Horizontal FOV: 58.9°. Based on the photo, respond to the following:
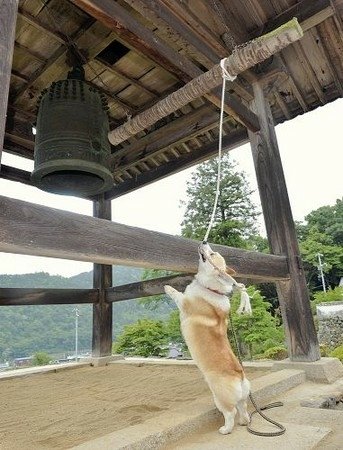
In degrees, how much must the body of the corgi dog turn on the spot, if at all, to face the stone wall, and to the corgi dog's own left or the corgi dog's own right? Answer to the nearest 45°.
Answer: approximately 45° to the corgi dog's own right

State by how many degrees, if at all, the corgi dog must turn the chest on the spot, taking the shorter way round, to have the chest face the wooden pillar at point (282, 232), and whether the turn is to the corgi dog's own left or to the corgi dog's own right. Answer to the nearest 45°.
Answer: approximately 90° to the corgi dog's own right

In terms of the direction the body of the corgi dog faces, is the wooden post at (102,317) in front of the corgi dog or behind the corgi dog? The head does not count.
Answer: in front

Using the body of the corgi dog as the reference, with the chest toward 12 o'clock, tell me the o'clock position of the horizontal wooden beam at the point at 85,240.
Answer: The horizontal wooden beam is roughly at 10 o'clock from the corgi dog.

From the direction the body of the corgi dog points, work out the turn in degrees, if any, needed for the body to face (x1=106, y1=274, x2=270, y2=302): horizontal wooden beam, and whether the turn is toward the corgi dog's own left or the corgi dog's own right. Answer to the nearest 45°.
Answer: approximately 45° to the corgi dog's own right
